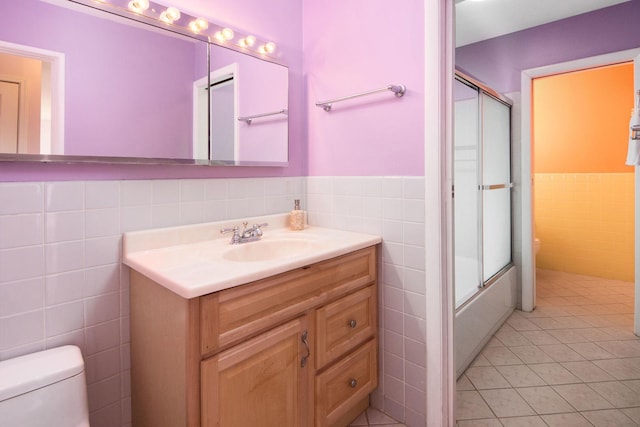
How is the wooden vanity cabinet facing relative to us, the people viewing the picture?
facing the viewer and to the right of the viewer

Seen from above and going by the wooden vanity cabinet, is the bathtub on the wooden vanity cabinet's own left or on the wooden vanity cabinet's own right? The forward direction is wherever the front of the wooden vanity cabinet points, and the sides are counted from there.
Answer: on the wooden vanity cabinet's own left

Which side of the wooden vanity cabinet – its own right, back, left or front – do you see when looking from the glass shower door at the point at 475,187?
left
